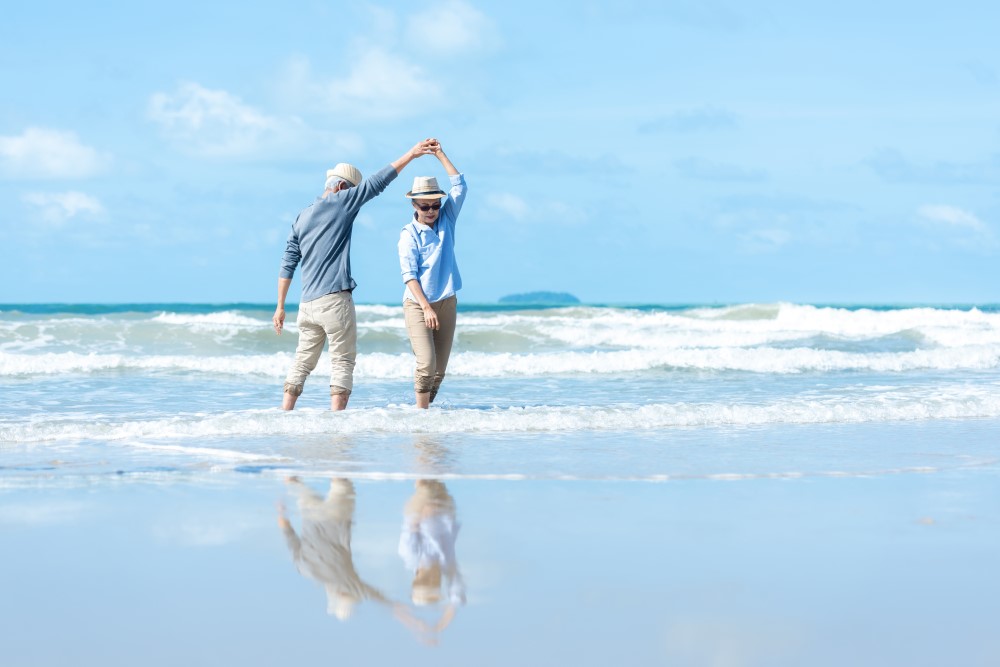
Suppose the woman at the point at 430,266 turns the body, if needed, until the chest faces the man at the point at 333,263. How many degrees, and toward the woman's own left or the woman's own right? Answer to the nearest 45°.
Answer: approximately 45° to the woman's own right

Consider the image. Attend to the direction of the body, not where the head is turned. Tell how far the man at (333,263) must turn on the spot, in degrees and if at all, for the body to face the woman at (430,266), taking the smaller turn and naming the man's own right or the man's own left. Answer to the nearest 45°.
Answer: approximately 45° to the man's own right

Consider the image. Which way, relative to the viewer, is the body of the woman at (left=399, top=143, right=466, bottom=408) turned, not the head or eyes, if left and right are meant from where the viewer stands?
facing the viewer and to the left of the viewer

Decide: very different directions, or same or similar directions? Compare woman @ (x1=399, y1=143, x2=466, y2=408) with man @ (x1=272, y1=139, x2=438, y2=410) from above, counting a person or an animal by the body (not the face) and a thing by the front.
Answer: very different directions

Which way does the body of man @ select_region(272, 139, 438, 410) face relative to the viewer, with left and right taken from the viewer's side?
facing away from the viewer and to the right of the viewer
